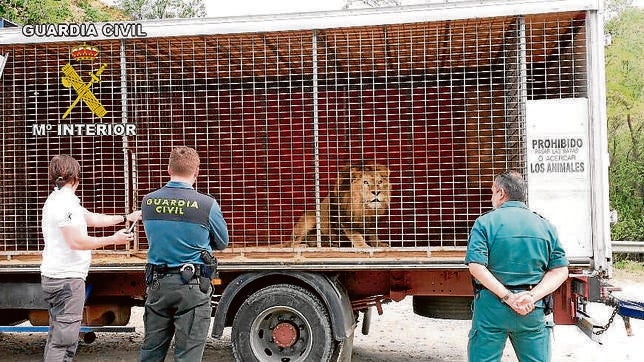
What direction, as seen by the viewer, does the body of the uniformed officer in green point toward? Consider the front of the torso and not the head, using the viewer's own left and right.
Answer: facing away from the viewer

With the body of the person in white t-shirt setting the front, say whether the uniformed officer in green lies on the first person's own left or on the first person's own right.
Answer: on the first person's own right

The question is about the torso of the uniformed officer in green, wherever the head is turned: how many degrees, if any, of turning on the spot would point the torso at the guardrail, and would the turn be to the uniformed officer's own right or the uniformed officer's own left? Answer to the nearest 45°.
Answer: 0° — they already face it

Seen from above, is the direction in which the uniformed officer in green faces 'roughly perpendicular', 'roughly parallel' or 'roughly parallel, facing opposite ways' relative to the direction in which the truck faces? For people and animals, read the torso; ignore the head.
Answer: roughly perpendicular

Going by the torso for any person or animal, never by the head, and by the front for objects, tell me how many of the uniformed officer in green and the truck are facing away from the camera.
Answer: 1

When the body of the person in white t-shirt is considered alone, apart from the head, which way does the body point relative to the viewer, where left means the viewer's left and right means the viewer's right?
facing away from the viewer and to the right of the viewer

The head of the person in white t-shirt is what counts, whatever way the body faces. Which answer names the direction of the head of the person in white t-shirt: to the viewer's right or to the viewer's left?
to the viewer's right

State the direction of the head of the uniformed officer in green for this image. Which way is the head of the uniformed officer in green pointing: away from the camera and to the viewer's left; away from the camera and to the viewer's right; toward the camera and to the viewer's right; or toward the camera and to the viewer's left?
away from the camera and to the viewer's left

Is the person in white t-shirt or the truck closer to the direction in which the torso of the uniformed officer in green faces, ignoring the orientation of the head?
the truck
